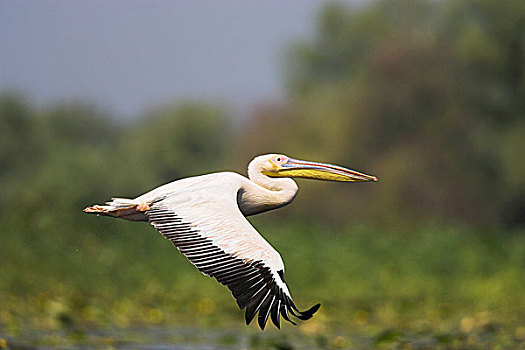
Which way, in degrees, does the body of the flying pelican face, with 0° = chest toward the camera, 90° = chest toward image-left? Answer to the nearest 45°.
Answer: approximately 270°
